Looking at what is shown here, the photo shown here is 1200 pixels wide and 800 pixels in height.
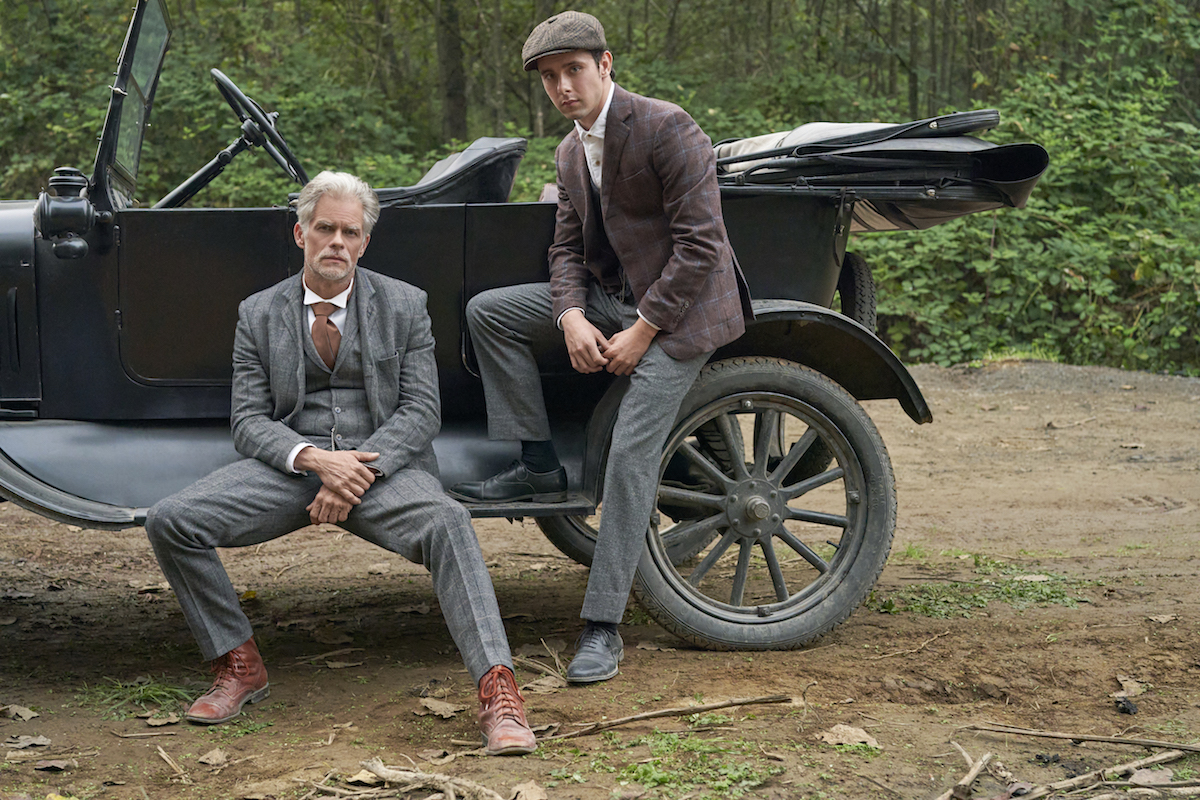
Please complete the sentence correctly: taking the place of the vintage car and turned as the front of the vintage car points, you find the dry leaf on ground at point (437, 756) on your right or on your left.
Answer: on your left

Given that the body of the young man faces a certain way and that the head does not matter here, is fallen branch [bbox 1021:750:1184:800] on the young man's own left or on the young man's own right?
on the young man's own left

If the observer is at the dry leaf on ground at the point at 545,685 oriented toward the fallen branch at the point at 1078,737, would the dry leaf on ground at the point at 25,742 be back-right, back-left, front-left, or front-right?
back-right

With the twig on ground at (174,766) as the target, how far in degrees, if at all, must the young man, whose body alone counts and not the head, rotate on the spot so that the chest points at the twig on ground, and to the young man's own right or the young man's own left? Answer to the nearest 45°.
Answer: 0° — they already face it

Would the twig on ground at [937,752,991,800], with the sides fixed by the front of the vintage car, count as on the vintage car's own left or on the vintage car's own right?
on the vintage car's own left

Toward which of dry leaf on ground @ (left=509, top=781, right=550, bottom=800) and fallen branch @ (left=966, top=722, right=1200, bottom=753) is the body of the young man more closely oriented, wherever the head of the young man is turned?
the dry leaf on ground

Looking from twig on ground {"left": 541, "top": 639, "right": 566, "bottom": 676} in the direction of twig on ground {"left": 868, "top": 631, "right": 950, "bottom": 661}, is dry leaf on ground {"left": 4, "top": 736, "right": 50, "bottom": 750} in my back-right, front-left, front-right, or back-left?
back-right

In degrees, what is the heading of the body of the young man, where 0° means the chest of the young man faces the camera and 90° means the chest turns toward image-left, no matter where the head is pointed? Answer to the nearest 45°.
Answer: approximately 45°

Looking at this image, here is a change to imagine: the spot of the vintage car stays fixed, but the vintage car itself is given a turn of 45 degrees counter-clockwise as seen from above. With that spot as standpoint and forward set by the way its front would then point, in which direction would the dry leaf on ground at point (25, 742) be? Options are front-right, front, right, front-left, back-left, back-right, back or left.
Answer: front

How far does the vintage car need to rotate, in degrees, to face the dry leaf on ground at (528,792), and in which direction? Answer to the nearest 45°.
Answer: approximately 90° to its left

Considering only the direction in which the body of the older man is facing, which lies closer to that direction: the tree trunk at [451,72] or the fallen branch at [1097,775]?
the fallen branch

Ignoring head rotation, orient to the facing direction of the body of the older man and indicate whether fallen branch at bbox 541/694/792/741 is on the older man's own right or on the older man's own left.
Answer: on the older man's own left

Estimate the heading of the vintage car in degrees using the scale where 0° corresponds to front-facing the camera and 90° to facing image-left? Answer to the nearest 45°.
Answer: approximately 90°

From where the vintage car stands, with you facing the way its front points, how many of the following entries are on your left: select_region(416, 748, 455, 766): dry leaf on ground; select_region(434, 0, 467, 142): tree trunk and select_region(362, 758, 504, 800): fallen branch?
2

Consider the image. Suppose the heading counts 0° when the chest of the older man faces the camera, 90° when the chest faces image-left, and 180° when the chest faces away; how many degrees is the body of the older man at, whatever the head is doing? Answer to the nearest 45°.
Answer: approximately 0°
